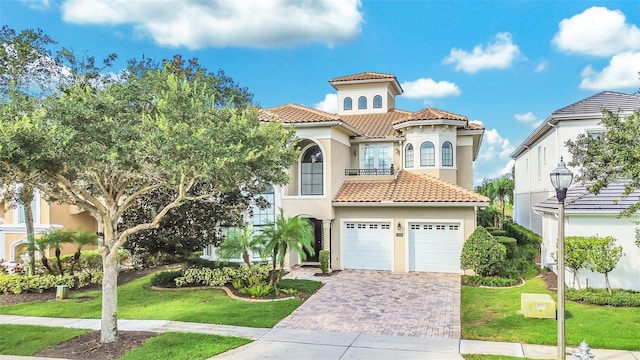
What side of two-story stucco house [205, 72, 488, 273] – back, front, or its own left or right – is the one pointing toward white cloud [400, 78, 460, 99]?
back

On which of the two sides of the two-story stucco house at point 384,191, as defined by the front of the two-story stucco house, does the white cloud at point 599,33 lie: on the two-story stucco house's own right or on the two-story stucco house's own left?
on the two-story stucco house's own left

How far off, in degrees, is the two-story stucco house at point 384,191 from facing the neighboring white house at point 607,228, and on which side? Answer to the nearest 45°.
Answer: approximately 45° to its left

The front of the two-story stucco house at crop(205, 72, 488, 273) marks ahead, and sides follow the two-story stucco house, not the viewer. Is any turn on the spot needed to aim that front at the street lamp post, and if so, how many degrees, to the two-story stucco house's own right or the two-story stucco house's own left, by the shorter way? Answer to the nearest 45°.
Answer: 0° — it already faces it

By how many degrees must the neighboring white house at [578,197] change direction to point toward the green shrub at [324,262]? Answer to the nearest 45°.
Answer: approximately 45° to its right

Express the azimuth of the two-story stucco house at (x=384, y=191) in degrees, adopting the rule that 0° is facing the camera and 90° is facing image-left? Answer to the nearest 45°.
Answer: approximately 0°

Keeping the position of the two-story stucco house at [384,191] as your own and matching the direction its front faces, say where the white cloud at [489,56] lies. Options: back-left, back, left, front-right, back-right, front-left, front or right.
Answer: back-left

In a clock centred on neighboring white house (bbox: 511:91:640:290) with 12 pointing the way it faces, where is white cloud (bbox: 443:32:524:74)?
The white cloud is roughly at 5 o'clock from the neighboring white house.

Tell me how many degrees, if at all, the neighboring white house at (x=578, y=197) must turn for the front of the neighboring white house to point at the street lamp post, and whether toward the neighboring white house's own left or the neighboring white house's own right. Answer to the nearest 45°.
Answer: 0° — it already faces it

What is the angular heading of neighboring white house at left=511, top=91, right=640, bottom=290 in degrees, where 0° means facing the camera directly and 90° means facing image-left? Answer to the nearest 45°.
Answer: approximately 0°

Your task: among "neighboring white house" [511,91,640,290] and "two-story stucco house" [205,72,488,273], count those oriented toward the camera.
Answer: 2

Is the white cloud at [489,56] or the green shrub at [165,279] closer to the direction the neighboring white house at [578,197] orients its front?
the green shrub
